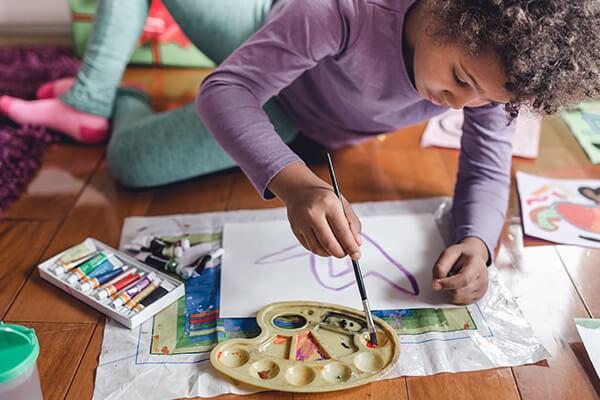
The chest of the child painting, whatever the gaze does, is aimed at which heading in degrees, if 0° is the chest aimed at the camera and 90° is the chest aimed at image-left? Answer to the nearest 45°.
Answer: approximately 315°

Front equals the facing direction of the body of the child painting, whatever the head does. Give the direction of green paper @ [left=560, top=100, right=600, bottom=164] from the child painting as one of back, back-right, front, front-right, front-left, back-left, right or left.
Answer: left
